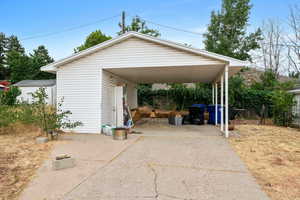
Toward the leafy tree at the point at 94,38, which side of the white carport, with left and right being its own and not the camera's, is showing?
back

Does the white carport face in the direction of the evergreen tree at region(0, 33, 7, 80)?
no

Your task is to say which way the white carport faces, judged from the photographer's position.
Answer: facing the viewer

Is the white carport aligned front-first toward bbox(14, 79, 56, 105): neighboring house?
no

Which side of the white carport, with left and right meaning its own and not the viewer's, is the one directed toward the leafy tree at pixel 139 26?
back

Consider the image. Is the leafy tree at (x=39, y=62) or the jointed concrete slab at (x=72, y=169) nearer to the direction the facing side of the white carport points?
the jointed concrete slab

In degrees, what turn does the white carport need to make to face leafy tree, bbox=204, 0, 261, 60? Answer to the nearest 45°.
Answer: approximately 135° to its left

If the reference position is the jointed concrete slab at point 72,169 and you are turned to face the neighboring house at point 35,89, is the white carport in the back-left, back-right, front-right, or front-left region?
front-right

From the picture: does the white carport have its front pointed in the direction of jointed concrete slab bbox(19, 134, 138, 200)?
yes

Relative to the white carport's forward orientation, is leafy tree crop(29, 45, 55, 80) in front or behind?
behind

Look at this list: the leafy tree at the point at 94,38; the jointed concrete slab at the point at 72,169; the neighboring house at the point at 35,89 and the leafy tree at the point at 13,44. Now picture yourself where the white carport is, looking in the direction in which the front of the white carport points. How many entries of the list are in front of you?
1
